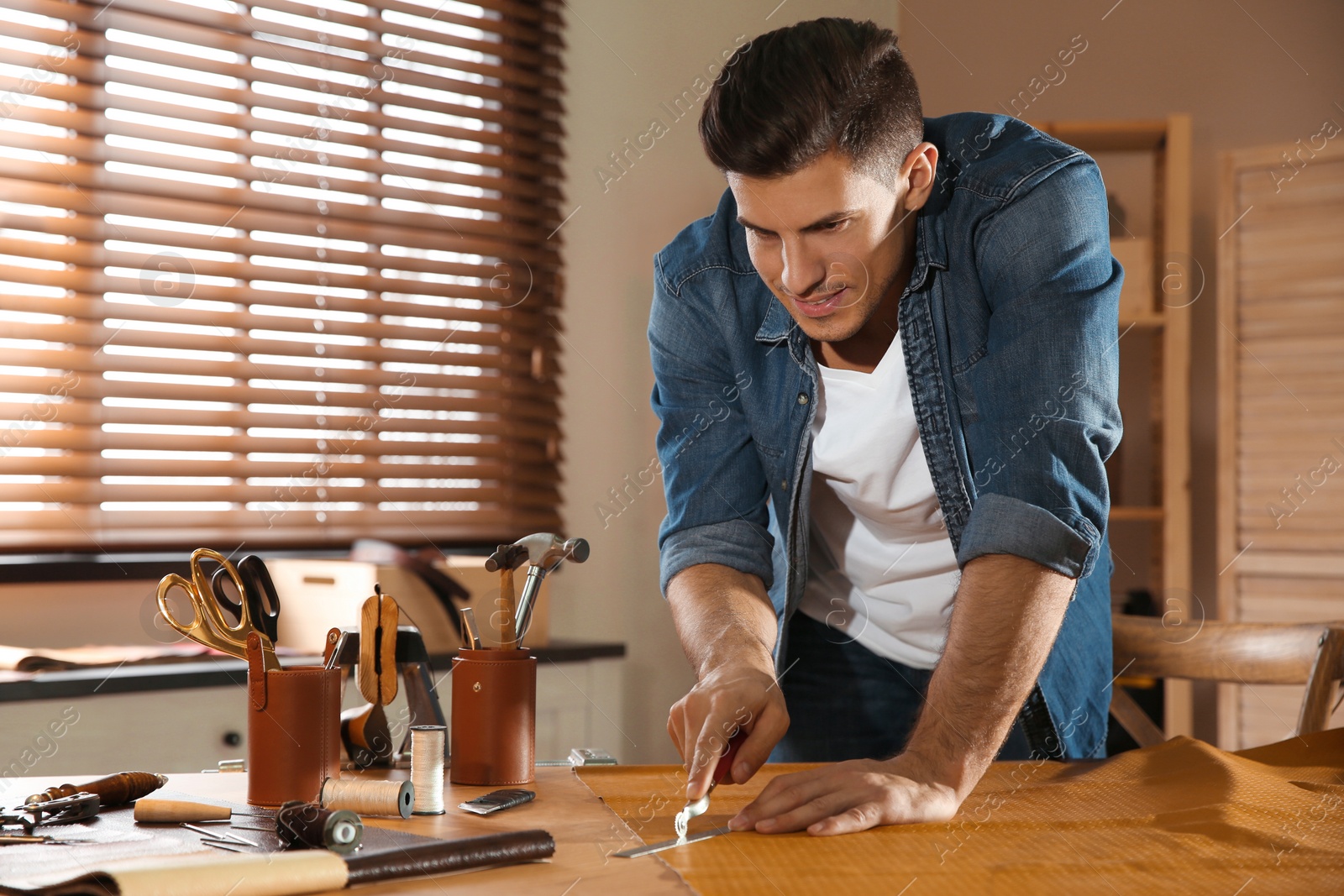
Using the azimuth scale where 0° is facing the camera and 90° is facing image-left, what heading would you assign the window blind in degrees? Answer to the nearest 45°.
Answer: approximately 315°

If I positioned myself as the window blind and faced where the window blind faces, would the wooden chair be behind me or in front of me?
in front

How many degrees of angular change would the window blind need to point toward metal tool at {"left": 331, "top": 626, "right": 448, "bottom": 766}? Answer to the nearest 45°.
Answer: approximately 45° to its right

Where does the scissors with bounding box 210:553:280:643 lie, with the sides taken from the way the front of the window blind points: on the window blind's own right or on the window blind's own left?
on the window blind's own right

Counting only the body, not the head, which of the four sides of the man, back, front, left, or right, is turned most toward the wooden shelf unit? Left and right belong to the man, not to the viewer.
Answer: back

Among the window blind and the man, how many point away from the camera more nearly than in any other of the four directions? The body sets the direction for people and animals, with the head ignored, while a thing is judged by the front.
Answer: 0

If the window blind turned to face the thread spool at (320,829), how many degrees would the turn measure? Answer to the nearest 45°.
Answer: approximately 45° to its right

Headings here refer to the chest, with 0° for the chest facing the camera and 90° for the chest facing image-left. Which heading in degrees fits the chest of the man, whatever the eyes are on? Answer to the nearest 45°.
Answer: approximately 45°
